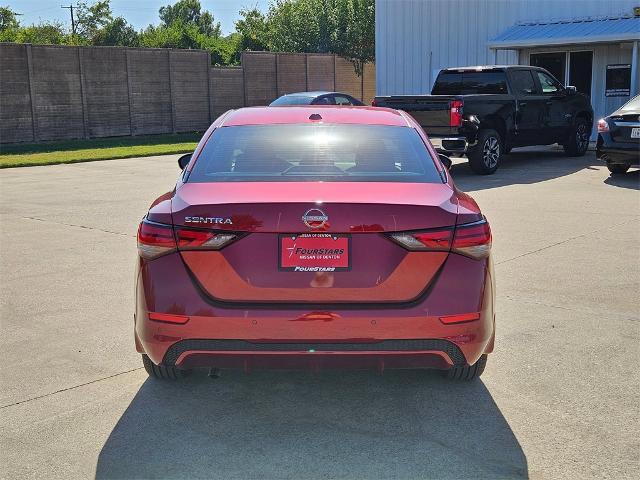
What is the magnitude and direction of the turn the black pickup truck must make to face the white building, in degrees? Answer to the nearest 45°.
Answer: approximately 45° to its left

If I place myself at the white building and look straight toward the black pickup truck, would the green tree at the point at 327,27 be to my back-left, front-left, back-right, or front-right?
back-right

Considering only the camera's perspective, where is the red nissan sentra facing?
facing away from the viewer

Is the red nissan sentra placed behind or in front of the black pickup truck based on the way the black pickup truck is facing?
behind

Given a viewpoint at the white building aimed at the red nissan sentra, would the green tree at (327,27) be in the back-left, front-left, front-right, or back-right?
back-right

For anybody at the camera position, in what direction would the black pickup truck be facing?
facing away from the viewer and to the right of the viewer

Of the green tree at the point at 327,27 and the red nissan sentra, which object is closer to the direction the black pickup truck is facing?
the green tree

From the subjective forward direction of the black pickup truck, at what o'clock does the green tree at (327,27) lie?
The green tree is roughly at 10 o'clock from the black pickup truck.

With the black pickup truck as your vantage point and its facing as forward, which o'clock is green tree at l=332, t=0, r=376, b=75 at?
The green tree is roughly at 10 o'clock from the black pickup truck.
